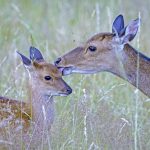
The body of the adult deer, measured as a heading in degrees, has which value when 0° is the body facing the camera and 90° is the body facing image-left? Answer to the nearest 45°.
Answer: approximately 90°
